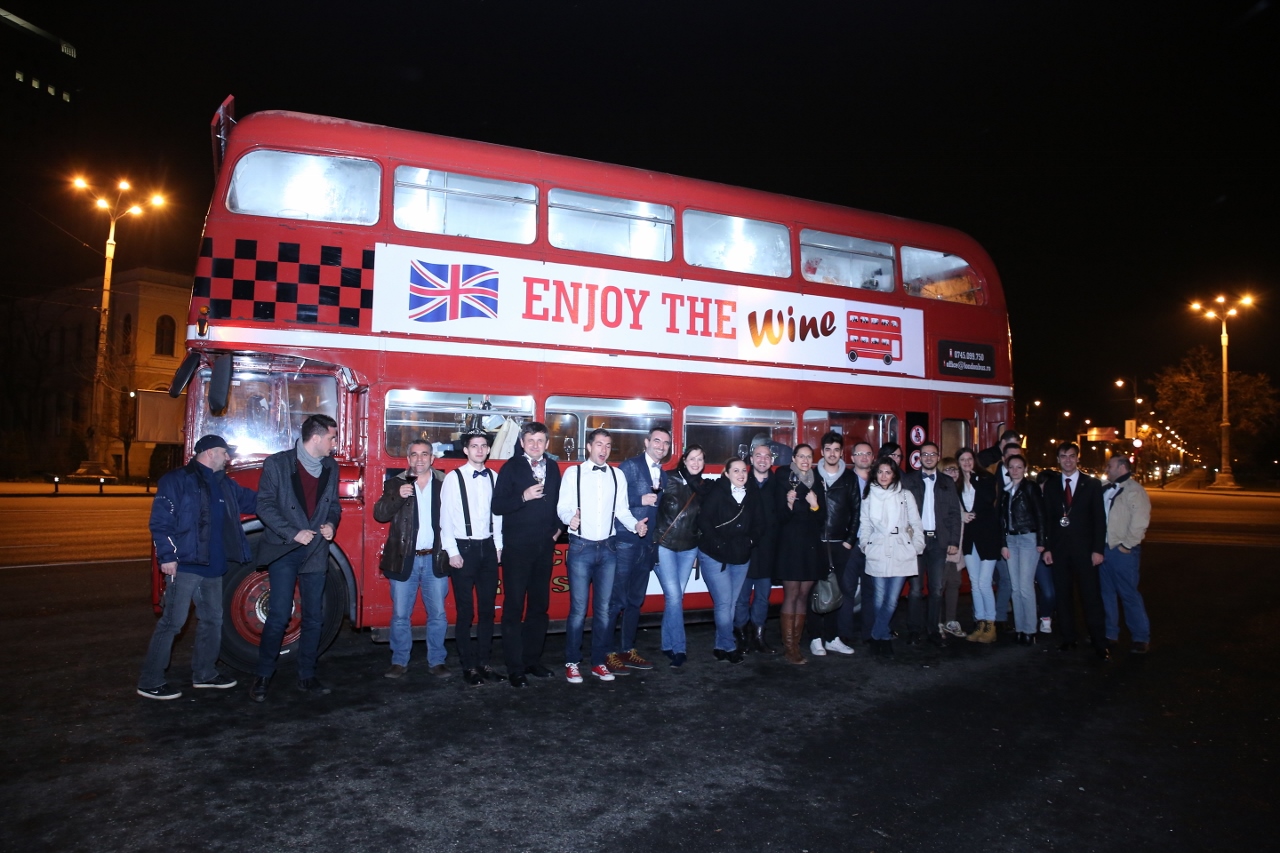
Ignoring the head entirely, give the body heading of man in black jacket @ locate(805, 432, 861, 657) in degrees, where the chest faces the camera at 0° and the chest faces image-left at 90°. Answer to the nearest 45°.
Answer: approximately 0°

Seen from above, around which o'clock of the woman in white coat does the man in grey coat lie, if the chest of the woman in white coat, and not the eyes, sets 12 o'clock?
The man in grey coat is roughly at 2 o'clock from the woman in white coat.

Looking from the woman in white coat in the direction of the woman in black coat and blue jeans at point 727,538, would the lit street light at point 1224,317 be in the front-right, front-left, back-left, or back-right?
back-right

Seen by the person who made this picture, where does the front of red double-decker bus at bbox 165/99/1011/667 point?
facing to the left of the viewer

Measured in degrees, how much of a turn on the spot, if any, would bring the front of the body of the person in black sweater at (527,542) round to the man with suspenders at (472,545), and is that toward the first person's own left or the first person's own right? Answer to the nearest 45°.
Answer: approximately 135° to the first person's own right

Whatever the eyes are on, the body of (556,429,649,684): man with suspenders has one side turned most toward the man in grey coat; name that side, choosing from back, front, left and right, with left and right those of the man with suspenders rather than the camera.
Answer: right

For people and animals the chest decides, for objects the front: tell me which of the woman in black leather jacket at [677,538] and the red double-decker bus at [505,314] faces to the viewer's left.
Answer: the red double-decker bus

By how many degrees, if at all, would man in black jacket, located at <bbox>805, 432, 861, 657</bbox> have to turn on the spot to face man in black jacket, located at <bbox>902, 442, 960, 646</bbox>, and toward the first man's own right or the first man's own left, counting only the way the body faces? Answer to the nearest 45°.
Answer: approximately 135° to the first man's own left

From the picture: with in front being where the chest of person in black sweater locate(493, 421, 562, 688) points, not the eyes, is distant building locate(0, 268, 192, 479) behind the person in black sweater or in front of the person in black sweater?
behind

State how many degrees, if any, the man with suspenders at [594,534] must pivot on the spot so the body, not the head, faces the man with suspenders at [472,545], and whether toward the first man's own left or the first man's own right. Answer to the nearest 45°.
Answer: approximately 90° to the first man's own right

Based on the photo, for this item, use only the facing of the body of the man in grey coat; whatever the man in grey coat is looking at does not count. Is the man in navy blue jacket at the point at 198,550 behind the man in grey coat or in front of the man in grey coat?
behind
